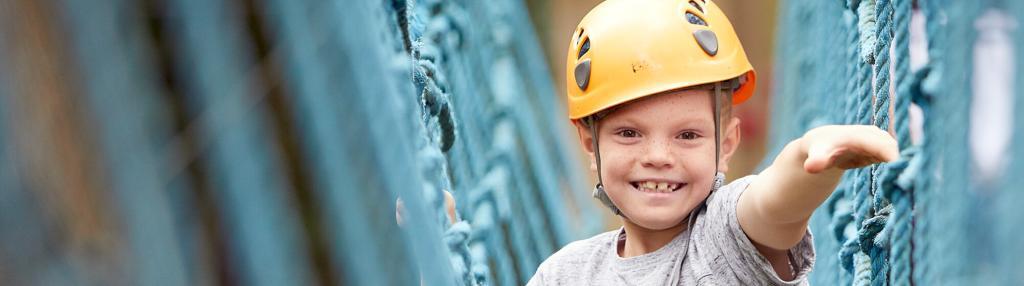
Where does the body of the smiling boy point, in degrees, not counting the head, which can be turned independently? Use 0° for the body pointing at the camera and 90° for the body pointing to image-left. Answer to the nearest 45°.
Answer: approximately 0°
